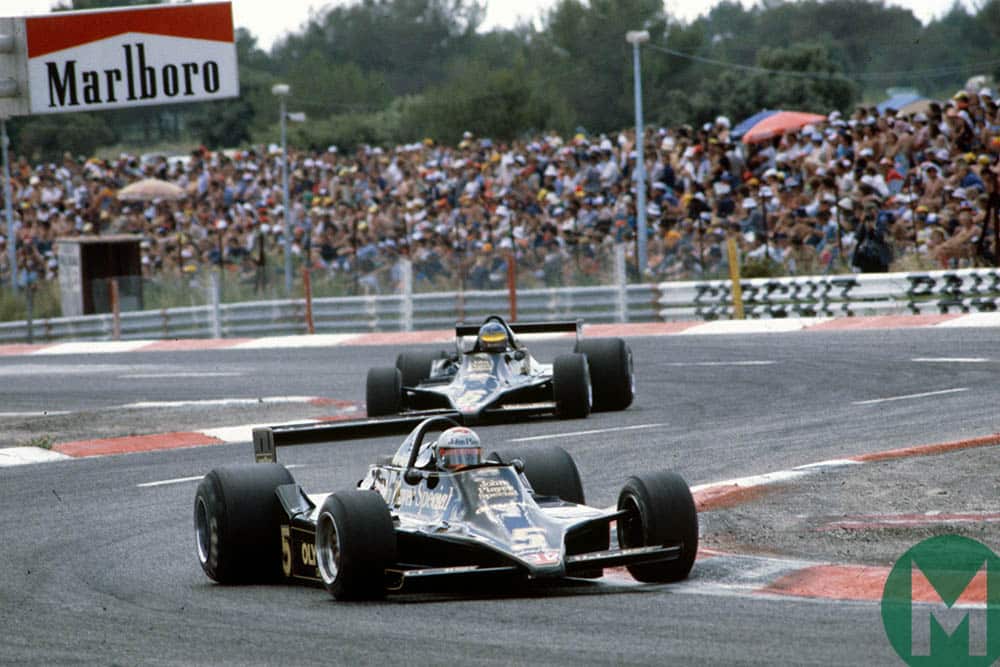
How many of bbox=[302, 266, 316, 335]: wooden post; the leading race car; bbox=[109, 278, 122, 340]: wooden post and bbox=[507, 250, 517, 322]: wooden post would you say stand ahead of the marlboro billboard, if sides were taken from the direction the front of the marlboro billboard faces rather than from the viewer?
1

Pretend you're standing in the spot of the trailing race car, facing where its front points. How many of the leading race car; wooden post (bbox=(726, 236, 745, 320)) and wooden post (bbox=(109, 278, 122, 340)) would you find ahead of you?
1

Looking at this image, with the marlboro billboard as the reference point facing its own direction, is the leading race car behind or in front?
in front

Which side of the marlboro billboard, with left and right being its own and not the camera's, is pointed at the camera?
front

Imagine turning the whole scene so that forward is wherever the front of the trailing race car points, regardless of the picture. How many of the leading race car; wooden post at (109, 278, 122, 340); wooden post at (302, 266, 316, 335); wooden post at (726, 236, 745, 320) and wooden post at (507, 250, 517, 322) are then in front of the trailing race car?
1

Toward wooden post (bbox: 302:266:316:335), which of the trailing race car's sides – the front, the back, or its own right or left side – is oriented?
back

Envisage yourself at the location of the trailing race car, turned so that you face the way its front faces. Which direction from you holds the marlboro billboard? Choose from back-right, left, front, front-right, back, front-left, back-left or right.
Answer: back-right

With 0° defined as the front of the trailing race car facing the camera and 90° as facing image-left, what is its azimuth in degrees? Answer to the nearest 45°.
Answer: approximately 0°

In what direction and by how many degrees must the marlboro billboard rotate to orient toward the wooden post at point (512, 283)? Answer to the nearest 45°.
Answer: approximately 135° to its left

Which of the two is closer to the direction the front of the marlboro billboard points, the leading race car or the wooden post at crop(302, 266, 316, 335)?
the leading race car

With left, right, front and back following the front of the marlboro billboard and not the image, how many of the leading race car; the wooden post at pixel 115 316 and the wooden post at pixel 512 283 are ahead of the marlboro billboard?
1

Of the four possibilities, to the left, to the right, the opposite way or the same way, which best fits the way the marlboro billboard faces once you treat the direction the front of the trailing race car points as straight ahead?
the same way

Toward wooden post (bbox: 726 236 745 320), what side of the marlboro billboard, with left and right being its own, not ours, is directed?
left

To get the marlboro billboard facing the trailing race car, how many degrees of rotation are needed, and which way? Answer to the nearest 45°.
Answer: approximately 45° to its left

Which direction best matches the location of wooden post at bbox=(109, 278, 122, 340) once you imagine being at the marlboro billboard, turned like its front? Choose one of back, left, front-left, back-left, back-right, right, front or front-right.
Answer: back

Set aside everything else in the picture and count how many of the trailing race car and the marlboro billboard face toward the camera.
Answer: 2

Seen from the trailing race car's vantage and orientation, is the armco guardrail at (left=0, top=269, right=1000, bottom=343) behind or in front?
behind
